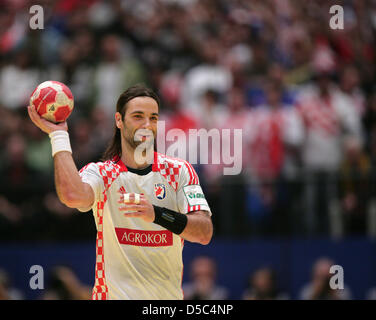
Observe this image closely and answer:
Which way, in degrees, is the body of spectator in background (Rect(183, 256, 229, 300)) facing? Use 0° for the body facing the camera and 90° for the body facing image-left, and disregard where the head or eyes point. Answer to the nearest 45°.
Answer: approximately 0°

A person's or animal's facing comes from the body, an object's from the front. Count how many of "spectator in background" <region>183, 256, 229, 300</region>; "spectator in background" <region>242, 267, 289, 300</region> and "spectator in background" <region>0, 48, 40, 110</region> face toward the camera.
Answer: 3

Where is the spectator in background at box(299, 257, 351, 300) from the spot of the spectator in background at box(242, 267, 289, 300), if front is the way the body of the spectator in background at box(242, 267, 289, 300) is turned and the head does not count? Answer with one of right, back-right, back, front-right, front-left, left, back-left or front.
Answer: left

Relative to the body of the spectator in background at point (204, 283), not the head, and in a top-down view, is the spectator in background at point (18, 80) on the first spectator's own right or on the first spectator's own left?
on the first spectator's own right

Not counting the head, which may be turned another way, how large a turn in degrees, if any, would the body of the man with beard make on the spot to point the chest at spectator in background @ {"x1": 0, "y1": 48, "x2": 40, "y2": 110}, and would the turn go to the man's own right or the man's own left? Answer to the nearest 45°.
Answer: approximately 180°
